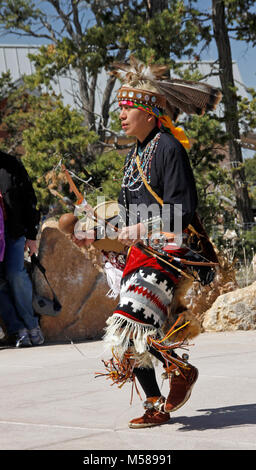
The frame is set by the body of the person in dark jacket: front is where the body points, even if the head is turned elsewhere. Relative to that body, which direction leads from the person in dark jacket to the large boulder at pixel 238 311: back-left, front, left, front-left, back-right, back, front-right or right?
left

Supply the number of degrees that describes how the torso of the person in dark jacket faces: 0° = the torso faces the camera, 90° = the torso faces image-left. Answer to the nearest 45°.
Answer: approximately 0°
